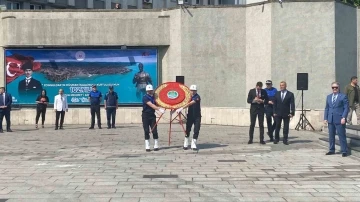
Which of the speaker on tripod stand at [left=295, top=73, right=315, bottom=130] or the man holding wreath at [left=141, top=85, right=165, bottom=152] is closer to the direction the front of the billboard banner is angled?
the man holding wreath

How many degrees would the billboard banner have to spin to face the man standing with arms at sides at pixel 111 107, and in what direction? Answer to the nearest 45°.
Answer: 0° — it already faces them

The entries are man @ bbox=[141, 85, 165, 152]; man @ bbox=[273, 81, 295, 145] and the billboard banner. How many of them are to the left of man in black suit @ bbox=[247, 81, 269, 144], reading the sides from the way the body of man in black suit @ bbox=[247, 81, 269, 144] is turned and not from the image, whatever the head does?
1

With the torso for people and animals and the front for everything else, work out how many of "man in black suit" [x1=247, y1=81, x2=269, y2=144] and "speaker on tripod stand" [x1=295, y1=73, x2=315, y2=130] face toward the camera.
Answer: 2

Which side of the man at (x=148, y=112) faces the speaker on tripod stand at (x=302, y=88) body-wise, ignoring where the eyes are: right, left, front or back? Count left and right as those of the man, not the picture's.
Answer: left

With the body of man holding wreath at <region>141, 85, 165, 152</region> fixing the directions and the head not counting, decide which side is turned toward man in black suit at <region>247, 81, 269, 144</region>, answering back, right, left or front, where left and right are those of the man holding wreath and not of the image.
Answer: left

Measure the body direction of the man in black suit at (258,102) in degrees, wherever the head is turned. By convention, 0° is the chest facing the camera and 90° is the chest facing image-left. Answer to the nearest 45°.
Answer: approximately 0°

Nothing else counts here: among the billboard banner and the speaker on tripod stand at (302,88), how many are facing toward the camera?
2

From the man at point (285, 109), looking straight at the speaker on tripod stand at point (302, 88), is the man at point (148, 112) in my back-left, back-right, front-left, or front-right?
back-left
